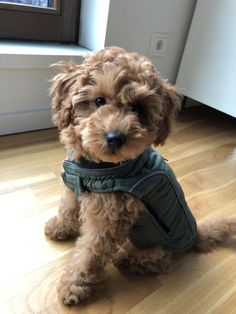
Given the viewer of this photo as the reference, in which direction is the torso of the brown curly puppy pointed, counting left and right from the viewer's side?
facing the viewer and to the left of the viewer

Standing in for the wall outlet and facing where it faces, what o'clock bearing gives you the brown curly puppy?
The brown curly puppy is roughly at 12 o'clock from the wall outlet.

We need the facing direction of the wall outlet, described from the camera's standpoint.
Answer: facing the viewer

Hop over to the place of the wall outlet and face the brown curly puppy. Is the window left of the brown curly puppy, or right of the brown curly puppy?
right

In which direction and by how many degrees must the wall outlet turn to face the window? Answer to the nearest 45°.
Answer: approximately 45° to its right

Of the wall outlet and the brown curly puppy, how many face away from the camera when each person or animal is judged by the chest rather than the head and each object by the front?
0

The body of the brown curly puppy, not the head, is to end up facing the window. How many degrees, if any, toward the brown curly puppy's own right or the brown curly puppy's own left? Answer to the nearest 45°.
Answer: approximately 90° to the brown curly puppy's own right
